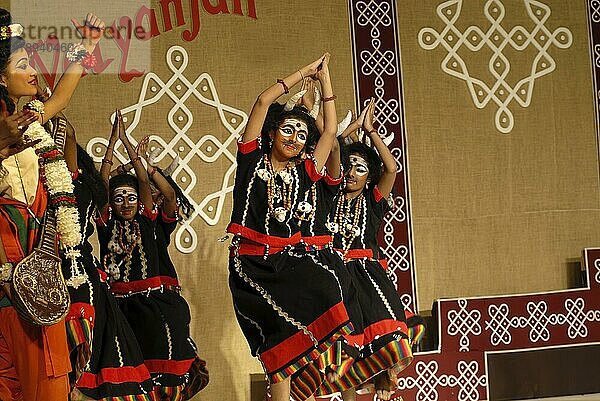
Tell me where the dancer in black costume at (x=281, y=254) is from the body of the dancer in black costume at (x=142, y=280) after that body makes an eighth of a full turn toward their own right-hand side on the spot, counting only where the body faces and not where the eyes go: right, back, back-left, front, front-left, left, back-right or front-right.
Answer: left

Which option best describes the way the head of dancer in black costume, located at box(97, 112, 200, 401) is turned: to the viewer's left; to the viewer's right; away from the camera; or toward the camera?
toward the camera

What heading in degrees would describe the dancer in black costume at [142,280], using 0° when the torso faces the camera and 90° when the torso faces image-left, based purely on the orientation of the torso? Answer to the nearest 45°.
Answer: approximately 0°
